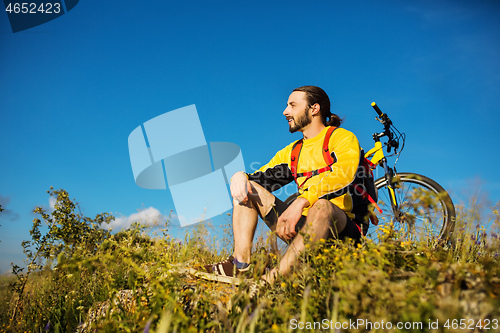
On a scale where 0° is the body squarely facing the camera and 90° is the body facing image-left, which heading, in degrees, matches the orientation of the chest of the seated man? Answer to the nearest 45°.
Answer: approximately 45°

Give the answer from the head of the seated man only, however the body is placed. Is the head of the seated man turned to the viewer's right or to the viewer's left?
to the viewer's left
